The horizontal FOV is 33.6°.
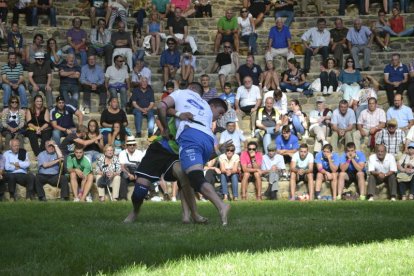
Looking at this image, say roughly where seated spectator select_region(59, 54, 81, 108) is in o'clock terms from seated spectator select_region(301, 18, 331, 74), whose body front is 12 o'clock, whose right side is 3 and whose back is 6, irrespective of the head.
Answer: seated spectator select_region(59, 54, 81, 108) is roughly at 2 o'clock from seated spectator select_region(301, 18, 331, 74).

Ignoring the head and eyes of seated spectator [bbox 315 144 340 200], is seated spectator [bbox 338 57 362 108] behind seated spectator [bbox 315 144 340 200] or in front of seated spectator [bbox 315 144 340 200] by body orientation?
behind

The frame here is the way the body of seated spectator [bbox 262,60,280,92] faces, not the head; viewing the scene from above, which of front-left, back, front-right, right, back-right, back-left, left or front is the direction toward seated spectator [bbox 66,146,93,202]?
front-right

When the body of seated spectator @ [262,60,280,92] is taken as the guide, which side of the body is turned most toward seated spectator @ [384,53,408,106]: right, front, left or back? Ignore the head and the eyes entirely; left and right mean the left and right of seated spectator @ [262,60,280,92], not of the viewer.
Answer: left

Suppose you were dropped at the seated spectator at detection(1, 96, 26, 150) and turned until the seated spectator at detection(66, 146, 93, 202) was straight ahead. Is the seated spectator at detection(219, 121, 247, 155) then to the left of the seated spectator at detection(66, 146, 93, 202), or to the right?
left

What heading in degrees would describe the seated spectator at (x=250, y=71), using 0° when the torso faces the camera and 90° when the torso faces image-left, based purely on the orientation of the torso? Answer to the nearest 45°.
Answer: approximately 0°

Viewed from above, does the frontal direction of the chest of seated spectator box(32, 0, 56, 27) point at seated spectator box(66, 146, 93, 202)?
yes
